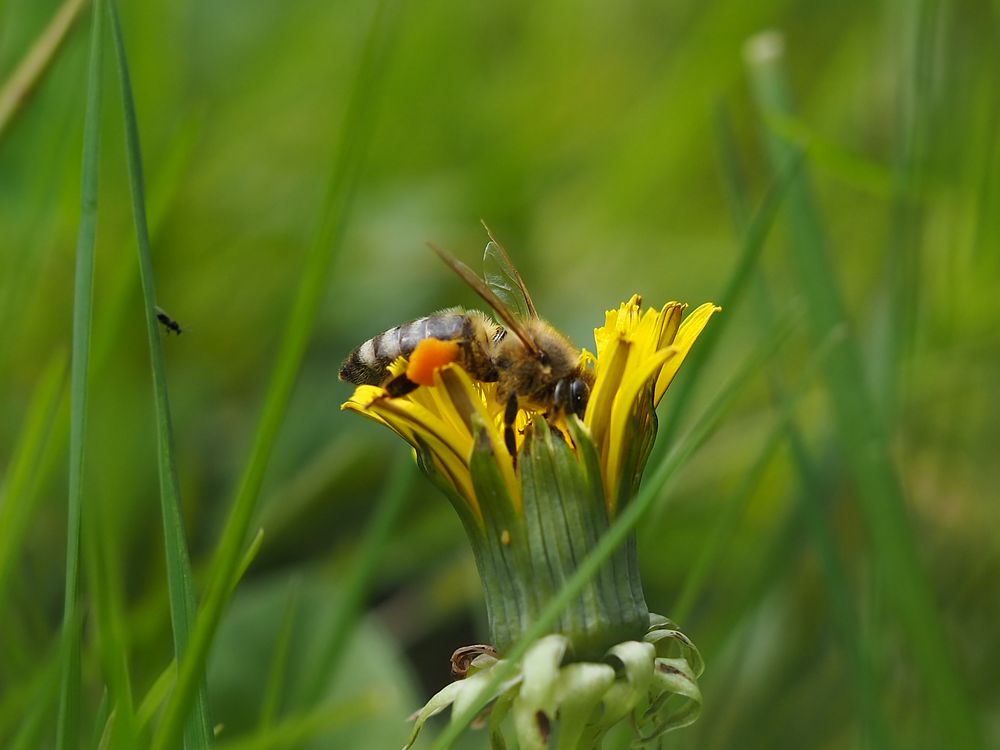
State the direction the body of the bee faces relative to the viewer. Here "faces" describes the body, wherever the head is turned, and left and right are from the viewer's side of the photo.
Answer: facing to the right of the viewer
